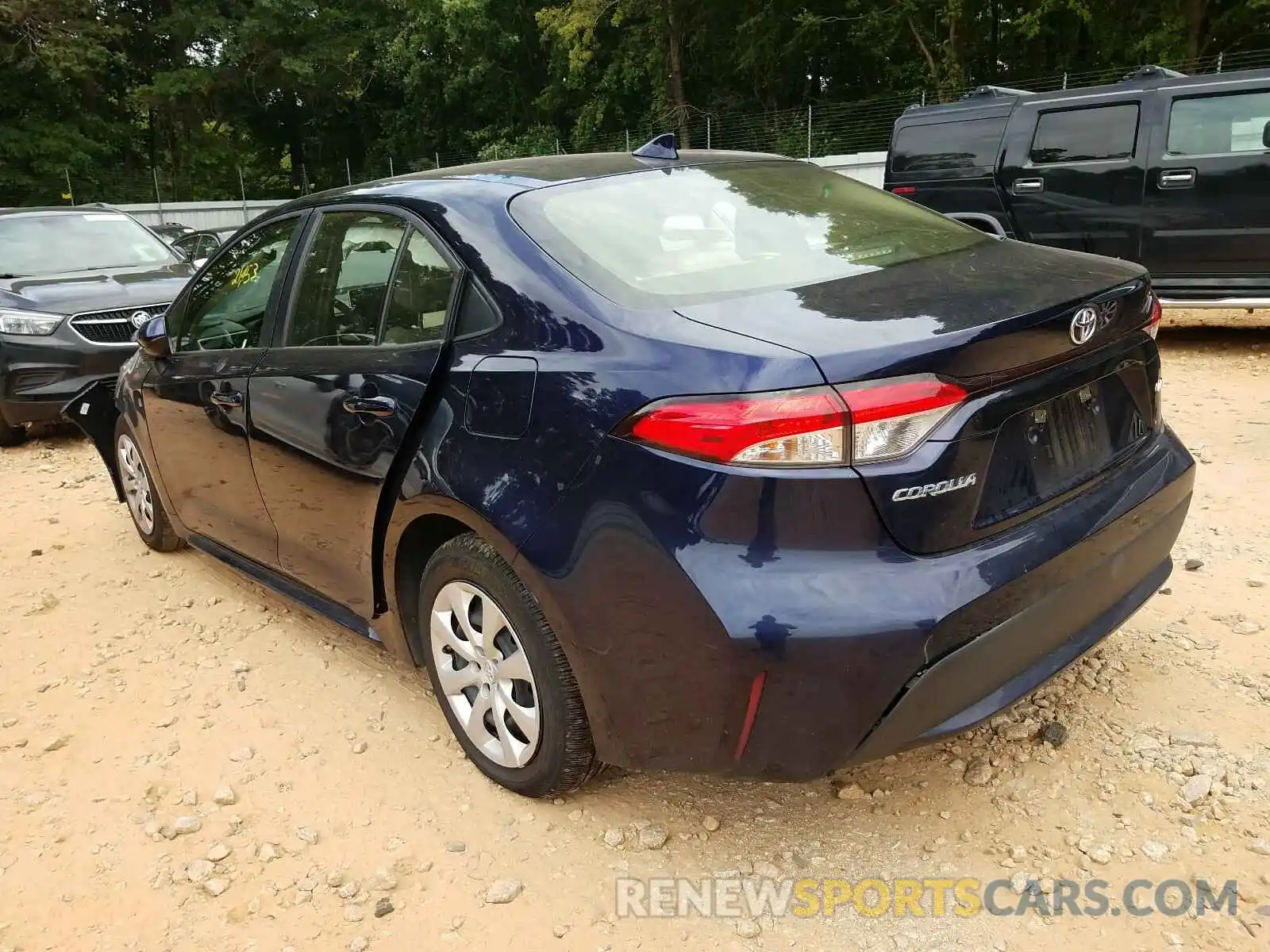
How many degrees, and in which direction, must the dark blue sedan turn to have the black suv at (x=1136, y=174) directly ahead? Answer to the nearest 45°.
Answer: approximately 90° to its right

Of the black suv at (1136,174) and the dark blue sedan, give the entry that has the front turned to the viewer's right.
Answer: the black suv

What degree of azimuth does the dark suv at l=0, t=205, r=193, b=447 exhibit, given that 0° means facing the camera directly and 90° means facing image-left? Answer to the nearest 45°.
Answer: approximately 315°

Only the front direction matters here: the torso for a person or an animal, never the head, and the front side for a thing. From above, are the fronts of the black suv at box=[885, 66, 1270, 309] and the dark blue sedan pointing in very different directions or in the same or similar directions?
very different directions

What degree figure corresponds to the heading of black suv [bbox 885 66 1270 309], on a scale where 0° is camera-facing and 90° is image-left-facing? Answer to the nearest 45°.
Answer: approximately 270°

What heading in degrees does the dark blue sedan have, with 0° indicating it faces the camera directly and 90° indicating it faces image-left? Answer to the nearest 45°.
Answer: approximately 135°

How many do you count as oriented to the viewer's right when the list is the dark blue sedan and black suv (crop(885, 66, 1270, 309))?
1
